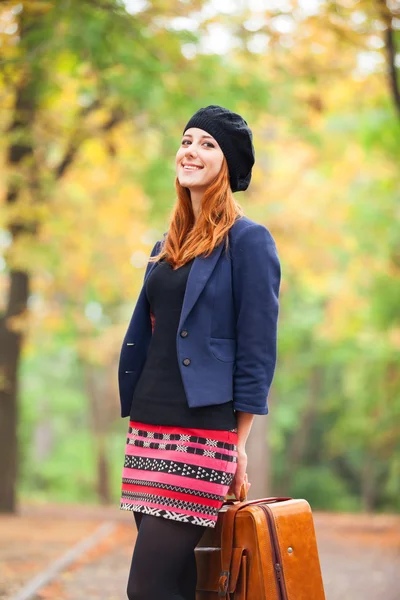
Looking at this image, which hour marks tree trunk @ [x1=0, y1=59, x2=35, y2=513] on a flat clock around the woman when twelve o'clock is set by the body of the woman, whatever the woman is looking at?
The tree trunk is roughly at 4 o'clock from the woman.
